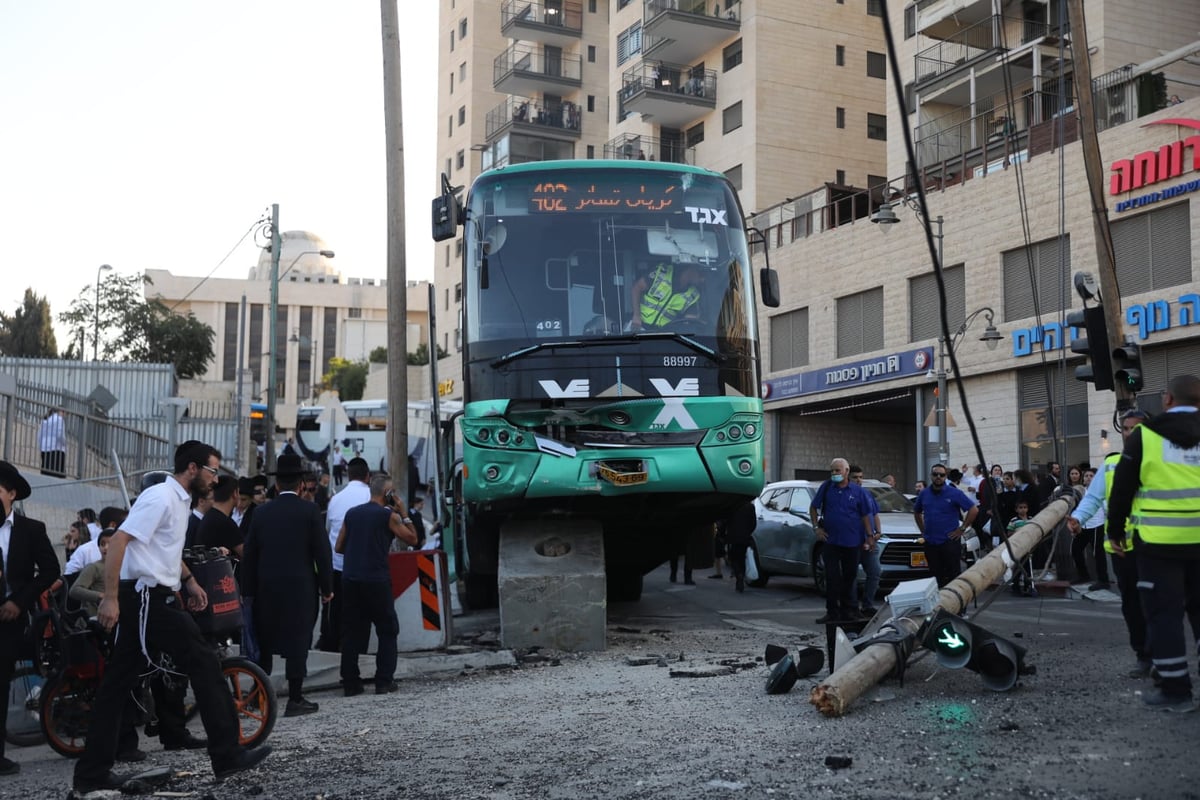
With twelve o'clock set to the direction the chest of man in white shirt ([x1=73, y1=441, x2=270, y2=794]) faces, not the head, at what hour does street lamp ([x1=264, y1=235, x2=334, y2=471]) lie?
The street lamp is roughly at 9 o'clock from the man in white shirt.

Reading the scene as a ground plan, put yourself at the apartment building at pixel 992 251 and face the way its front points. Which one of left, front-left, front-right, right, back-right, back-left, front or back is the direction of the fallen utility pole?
front-left

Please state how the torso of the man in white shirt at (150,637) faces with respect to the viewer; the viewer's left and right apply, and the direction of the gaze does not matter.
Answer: facing to the right of the viewer

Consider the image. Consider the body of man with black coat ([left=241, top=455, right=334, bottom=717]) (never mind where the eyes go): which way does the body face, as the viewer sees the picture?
away from the camera

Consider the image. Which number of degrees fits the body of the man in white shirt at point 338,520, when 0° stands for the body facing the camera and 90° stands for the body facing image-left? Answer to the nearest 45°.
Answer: approximately 225°

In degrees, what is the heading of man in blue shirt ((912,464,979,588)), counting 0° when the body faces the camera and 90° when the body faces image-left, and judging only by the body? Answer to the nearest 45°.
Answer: approximately 0°

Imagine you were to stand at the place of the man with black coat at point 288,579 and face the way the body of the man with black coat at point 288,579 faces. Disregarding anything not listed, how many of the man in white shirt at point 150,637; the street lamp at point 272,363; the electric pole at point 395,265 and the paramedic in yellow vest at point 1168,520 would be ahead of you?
2

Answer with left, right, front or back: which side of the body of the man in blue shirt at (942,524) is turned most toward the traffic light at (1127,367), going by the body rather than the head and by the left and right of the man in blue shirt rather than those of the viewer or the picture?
left

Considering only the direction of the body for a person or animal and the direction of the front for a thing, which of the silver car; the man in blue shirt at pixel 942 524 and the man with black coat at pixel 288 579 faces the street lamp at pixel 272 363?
the man with black coat

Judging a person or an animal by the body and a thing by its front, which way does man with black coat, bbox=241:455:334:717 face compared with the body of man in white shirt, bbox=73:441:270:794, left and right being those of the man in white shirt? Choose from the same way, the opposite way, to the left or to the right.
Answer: to the left

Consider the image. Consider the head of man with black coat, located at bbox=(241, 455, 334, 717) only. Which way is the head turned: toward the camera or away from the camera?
away from the camera

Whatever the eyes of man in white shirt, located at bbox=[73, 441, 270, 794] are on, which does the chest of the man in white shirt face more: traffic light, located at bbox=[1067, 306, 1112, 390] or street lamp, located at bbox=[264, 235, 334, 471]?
the traffic light

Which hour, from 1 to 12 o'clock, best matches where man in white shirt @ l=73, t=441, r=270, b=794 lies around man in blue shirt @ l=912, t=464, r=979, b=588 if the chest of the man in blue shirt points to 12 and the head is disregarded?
The man in white shirt is roughly at 1 o'clock from the man in blue shirt.
